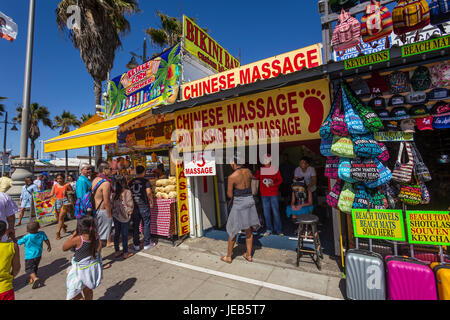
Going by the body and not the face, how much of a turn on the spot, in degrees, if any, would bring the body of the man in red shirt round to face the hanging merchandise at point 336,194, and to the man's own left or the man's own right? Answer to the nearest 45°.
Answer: approximately 45° to the man's own left

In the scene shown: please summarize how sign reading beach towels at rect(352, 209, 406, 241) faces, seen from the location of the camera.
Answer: facing the viewer

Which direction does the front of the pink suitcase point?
toward the camera

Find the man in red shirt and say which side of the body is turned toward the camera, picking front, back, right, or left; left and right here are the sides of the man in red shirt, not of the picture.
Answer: front

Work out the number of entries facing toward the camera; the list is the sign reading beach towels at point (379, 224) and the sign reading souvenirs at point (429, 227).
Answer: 2

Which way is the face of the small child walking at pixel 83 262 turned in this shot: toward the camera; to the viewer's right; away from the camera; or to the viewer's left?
away from the camera

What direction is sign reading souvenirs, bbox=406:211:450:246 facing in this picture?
toward the camera
